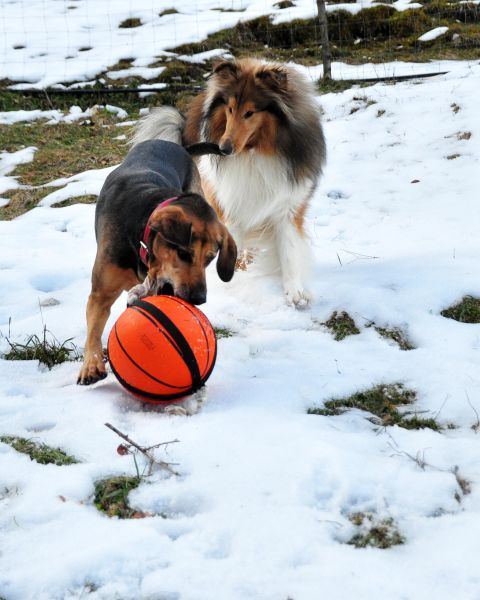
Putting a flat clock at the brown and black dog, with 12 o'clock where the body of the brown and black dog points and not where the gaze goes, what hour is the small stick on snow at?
The small stick on snow is roughly at 12 o'clock from the brown and black dog.

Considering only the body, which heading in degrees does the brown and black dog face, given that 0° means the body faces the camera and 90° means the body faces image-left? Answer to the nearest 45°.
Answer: approximately 0°

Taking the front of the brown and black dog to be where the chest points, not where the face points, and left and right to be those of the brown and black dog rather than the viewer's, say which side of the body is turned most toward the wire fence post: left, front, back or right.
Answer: back

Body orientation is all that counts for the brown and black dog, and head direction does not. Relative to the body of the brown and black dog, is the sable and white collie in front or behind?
behind

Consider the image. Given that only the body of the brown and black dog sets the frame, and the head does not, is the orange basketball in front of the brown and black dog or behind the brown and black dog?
in front

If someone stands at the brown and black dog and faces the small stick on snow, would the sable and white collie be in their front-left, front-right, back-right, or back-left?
back-left
